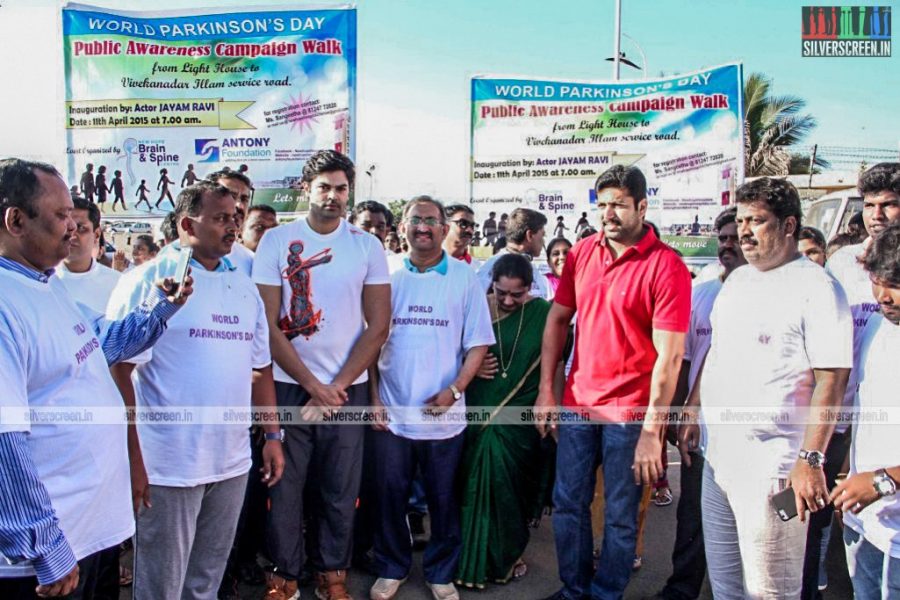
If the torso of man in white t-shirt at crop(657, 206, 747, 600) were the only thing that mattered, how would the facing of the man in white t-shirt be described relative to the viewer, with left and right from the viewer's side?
facing the viewer

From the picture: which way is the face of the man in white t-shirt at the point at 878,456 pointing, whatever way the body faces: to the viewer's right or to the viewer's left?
to the viewer's left

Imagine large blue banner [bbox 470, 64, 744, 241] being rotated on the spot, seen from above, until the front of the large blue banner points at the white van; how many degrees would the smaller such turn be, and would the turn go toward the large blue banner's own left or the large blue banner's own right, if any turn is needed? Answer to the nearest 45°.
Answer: approximately 135° to the large blue banner's own left

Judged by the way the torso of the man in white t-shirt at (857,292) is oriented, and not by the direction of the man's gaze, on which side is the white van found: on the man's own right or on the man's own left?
on the man's own right

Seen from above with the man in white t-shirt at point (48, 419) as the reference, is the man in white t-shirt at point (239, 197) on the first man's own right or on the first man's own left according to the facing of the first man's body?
on the first man's own left

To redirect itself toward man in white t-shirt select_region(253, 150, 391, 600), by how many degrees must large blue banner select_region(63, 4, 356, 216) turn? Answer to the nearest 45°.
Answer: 0° — it already faces them

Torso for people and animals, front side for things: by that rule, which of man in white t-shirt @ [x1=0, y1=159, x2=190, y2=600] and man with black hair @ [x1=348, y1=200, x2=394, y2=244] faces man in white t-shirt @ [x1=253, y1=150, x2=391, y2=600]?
man with black hair @ [x1=348, y1=200, x2=394, y2=244]

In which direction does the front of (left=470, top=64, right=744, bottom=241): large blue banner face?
toward the camera

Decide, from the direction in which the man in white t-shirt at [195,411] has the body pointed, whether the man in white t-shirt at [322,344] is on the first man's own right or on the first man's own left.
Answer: on the first man's own left

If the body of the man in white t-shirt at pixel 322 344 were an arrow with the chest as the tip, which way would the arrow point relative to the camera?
toward the camera

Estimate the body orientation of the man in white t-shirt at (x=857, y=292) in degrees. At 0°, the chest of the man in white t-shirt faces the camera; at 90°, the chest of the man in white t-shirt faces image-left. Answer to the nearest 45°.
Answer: approximately 45°

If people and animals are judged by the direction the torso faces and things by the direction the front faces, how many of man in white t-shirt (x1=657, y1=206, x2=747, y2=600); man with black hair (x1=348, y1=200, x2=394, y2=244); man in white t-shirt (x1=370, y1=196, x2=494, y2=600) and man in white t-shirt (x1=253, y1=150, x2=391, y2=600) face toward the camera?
4

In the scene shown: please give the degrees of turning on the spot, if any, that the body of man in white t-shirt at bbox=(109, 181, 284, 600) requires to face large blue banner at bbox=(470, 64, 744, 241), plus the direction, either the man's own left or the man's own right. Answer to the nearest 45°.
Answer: approximately 90° to the man's own left

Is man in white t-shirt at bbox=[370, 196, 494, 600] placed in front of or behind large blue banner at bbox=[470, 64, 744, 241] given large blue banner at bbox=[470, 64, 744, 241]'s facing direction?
in front
